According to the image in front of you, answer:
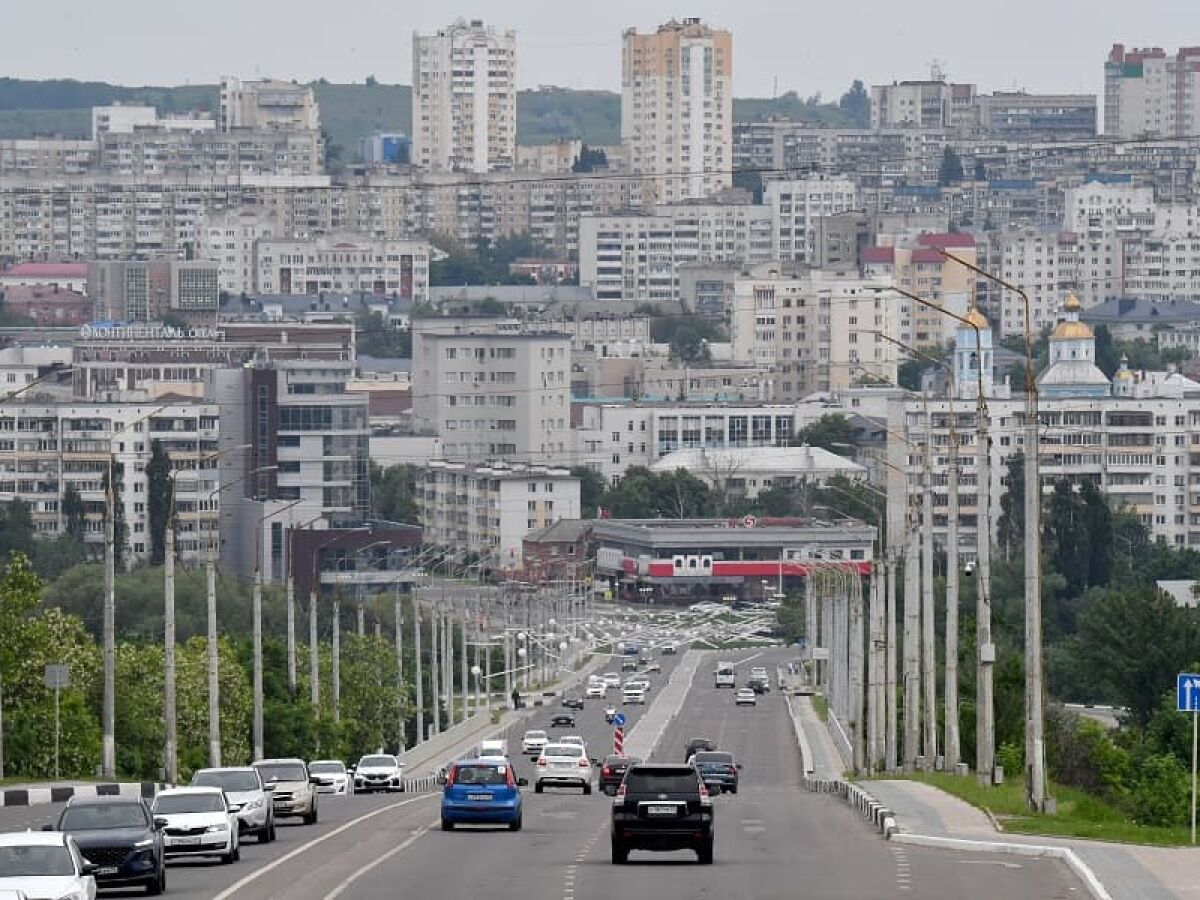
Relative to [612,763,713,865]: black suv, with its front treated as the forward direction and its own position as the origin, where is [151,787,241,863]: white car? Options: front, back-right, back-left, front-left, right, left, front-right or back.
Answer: left

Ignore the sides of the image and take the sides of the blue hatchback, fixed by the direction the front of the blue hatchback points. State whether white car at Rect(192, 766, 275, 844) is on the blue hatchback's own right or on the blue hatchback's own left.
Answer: on the blue hatchback's own left

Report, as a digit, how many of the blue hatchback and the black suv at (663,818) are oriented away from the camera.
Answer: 2

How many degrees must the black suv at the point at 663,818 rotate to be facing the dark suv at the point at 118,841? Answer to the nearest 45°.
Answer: approximately 135° to its left

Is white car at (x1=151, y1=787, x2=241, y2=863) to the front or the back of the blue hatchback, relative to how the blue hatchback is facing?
to the back

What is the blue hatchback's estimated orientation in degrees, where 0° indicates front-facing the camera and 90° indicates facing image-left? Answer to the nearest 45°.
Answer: approximately 180°

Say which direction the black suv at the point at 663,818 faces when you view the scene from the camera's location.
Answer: facing away from the viewer

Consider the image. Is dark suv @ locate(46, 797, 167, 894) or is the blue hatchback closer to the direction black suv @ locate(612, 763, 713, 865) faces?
the blue hatchback
